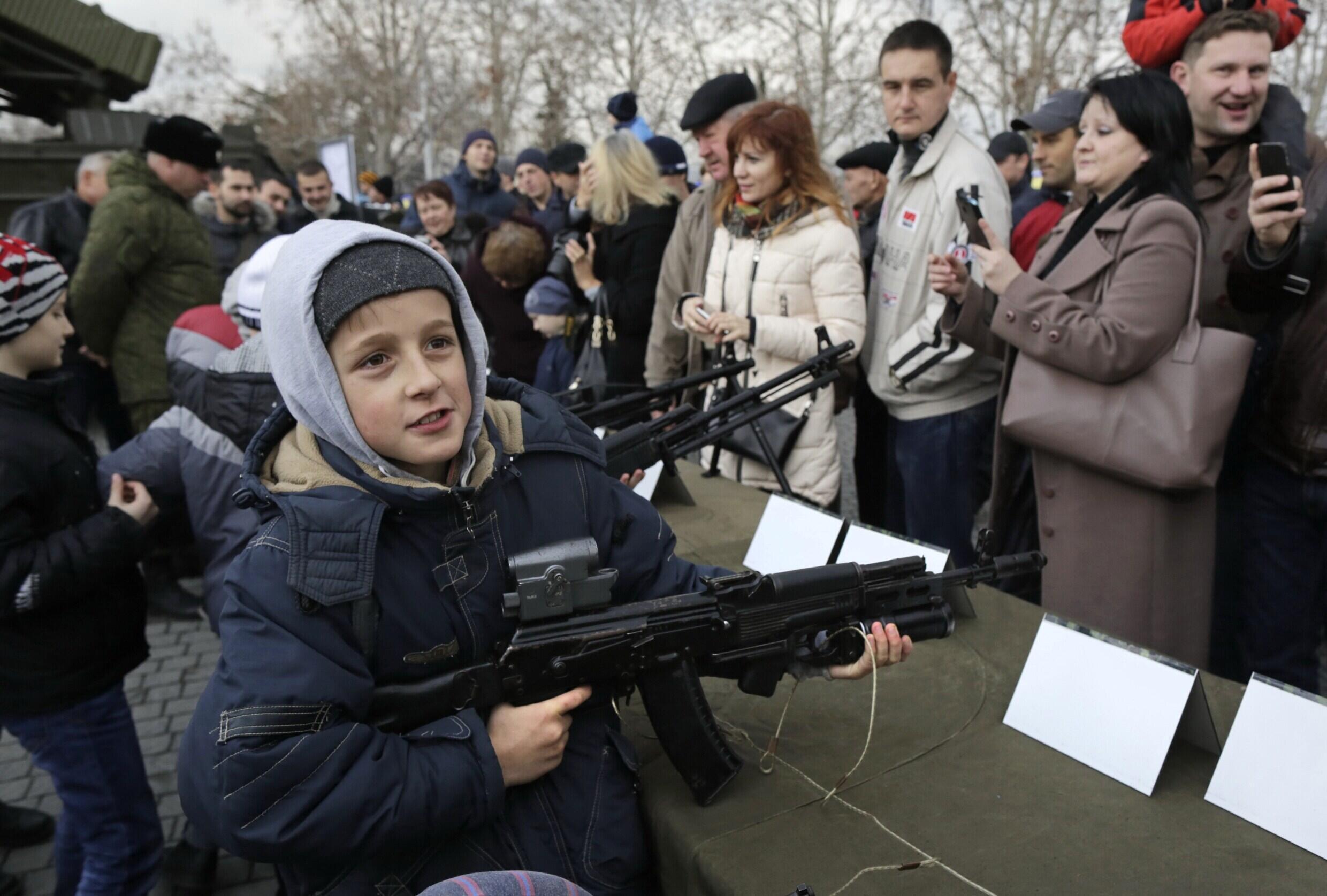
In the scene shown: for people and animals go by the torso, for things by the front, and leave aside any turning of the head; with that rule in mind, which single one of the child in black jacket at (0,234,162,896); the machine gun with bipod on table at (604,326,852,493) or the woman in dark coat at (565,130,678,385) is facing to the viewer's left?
the woman in dark coat

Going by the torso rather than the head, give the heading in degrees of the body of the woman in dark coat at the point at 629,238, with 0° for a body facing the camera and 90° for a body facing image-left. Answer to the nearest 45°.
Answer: approximately 90°

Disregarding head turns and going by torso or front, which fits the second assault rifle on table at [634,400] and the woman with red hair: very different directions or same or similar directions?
very different directions

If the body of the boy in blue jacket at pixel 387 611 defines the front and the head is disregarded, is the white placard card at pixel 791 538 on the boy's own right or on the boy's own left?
on the boy's own left

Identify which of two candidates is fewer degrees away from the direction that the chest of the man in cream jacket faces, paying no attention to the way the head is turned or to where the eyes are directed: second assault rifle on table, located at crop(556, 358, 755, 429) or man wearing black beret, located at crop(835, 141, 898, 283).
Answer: the second assault rifle on table

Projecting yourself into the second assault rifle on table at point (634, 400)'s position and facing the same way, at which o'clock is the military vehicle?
The military vehicle is roughly at 9 o'clock from the second assault rifle on table.

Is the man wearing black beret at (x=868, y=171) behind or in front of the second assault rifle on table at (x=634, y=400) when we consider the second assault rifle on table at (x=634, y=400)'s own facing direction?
in front

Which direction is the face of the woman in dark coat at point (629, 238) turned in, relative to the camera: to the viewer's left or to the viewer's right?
to the viewer's left

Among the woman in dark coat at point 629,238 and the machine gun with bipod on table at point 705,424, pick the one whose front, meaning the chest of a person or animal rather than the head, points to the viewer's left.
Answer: the woman in dark coat

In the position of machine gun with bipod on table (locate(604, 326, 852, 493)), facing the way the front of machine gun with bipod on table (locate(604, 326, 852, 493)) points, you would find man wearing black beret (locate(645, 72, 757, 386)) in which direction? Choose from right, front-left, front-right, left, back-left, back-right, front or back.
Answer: front-left

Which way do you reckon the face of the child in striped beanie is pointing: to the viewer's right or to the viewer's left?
to the viewer's right

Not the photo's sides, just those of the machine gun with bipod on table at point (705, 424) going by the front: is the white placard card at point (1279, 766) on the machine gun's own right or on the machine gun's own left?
on the machine gun's own right

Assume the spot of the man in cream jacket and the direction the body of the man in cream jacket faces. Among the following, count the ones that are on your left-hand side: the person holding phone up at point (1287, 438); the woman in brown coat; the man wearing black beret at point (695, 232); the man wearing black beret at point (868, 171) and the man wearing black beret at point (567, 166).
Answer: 2
